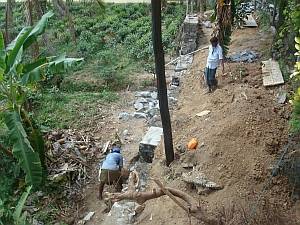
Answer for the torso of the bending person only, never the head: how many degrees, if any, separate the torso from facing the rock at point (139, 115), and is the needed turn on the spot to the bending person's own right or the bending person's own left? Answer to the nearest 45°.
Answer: approximately 45° to the bending person's own left

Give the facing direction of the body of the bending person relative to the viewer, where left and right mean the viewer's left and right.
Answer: facing away from the viewer and to the right of the viewer

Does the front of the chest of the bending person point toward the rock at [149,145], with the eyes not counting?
yes

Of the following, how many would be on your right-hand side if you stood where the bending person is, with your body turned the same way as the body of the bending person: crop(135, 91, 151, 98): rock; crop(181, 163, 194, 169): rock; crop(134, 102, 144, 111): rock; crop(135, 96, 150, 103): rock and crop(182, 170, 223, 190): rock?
2

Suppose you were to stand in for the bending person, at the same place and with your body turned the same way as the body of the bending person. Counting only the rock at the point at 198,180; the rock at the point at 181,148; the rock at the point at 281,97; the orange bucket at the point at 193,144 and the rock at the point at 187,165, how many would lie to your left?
0

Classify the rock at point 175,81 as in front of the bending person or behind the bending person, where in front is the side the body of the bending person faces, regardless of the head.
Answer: in front

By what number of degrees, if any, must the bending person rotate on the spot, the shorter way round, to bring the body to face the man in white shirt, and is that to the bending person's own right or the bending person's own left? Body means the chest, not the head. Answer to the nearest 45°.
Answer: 0° — they already face them

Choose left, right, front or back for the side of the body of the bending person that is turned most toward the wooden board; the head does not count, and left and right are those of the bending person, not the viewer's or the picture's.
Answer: front

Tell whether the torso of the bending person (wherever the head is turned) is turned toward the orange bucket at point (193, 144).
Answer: no

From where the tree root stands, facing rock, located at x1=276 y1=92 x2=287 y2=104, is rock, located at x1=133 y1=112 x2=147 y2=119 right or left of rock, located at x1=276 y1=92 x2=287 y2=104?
left

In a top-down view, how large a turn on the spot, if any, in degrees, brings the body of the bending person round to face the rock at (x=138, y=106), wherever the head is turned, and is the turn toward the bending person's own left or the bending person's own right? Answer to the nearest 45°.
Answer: approximately 45° to the bending person's own left

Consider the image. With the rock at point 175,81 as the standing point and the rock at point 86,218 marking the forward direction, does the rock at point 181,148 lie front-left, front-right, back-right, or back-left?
front-left

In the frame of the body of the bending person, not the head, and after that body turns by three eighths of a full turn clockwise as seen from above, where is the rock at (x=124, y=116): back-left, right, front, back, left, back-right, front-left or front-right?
back

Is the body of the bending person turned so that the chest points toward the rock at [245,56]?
yes

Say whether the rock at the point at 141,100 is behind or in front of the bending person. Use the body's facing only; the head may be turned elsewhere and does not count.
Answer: in front
